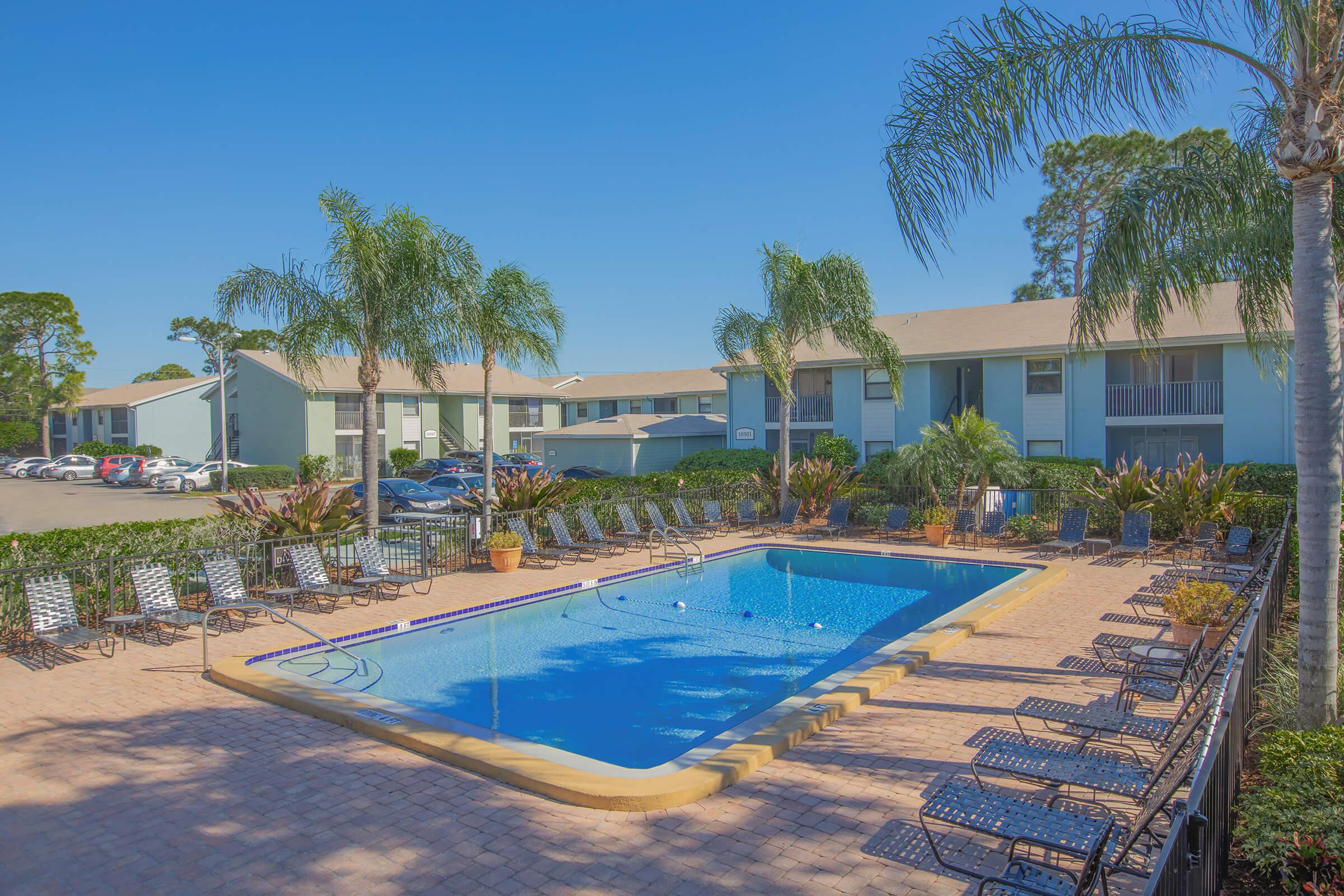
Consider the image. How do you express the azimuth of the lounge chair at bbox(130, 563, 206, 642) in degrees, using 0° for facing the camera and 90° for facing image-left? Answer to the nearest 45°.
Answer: approximately 315°

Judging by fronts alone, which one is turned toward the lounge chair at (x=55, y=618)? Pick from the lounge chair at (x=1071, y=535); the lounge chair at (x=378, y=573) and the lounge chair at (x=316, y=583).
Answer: the lounge chair at (x=1071, y=535)

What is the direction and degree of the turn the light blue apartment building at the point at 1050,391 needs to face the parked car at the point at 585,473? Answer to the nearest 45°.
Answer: approximately 45° to its right

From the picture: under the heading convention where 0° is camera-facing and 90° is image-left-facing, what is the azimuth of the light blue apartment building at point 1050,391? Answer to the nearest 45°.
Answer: approximately 45°

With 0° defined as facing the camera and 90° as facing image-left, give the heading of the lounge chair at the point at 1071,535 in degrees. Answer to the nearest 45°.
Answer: approximately 45°

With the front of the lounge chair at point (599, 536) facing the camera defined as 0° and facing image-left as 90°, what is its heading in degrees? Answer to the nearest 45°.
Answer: approximately 315°

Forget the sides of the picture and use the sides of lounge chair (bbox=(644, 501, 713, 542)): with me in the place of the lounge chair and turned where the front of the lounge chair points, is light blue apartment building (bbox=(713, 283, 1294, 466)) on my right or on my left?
on my left
